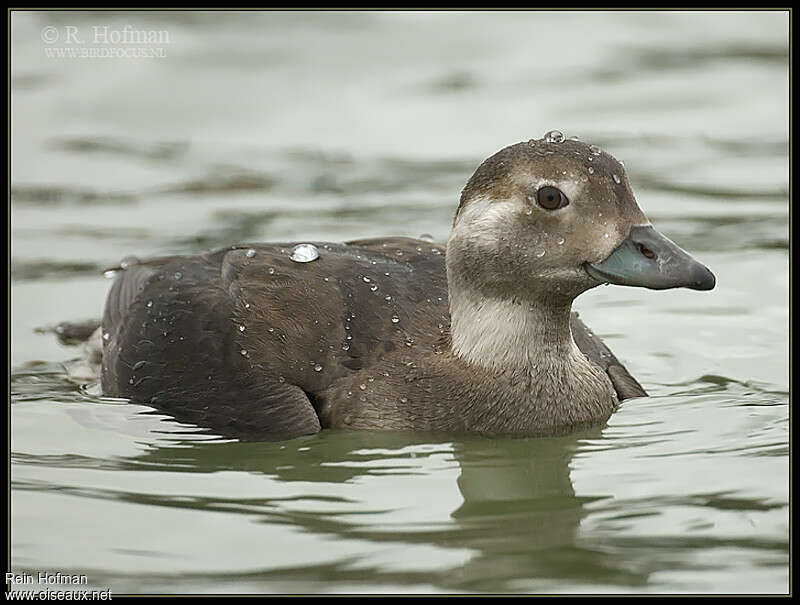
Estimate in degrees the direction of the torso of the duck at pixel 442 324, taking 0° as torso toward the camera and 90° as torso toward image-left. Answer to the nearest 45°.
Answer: approximately 315°
